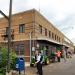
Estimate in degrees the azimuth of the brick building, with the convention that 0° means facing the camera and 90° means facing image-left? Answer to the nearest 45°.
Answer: approximately 315°
